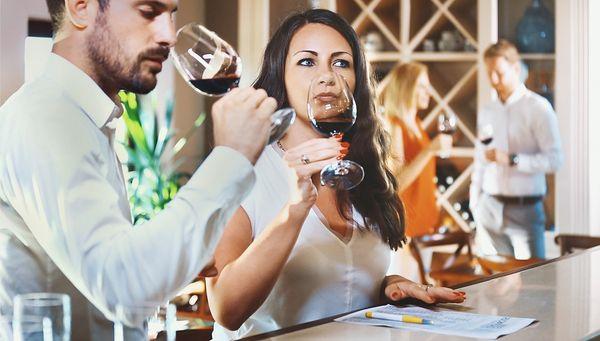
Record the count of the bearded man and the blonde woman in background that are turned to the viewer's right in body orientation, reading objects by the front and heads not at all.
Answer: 2

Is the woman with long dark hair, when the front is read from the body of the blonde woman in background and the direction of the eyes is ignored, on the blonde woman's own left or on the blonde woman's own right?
on the blonde woman's own right

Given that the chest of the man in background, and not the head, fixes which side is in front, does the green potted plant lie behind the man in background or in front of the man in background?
in front

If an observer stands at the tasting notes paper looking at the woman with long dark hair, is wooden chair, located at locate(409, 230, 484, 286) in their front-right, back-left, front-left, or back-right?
front-right

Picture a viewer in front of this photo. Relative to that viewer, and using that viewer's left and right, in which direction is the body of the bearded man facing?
facing to the right of the viewer

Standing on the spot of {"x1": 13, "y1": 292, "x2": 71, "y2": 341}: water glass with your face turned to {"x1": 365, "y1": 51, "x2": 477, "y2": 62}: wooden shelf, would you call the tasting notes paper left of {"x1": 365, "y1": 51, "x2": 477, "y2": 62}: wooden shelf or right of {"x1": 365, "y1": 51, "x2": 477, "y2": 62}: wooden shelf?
right

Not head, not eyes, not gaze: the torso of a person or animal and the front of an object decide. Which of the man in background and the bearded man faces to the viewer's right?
the bearded man

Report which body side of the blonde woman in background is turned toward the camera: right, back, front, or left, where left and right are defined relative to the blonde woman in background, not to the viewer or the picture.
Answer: right

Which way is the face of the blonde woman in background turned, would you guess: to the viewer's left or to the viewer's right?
to the viewer's right

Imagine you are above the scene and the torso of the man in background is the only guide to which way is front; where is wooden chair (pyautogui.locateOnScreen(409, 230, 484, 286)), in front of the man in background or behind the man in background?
in front

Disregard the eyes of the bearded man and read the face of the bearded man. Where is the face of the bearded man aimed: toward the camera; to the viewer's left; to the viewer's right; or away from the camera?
to the viewer's right

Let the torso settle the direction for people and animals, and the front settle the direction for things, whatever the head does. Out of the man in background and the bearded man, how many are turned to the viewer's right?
1

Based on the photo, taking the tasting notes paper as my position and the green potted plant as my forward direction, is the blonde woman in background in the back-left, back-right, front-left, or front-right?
front-right

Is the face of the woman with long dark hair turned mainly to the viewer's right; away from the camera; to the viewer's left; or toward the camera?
toward the camera

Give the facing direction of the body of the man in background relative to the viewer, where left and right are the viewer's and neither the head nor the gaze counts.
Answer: facing the viewer and to the left of the viewer

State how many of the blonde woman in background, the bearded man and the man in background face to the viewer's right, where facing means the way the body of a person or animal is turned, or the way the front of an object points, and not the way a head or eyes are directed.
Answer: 2
